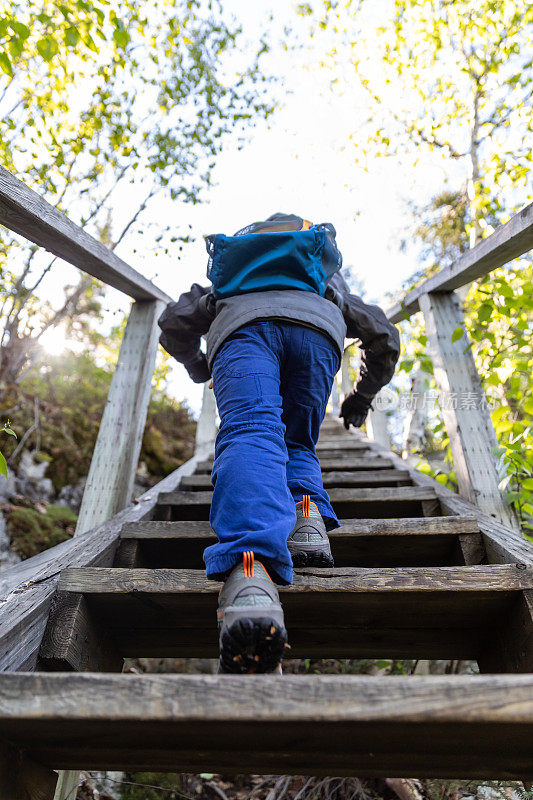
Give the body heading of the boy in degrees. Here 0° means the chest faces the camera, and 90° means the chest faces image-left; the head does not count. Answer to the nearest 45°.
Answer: approximately 180°
